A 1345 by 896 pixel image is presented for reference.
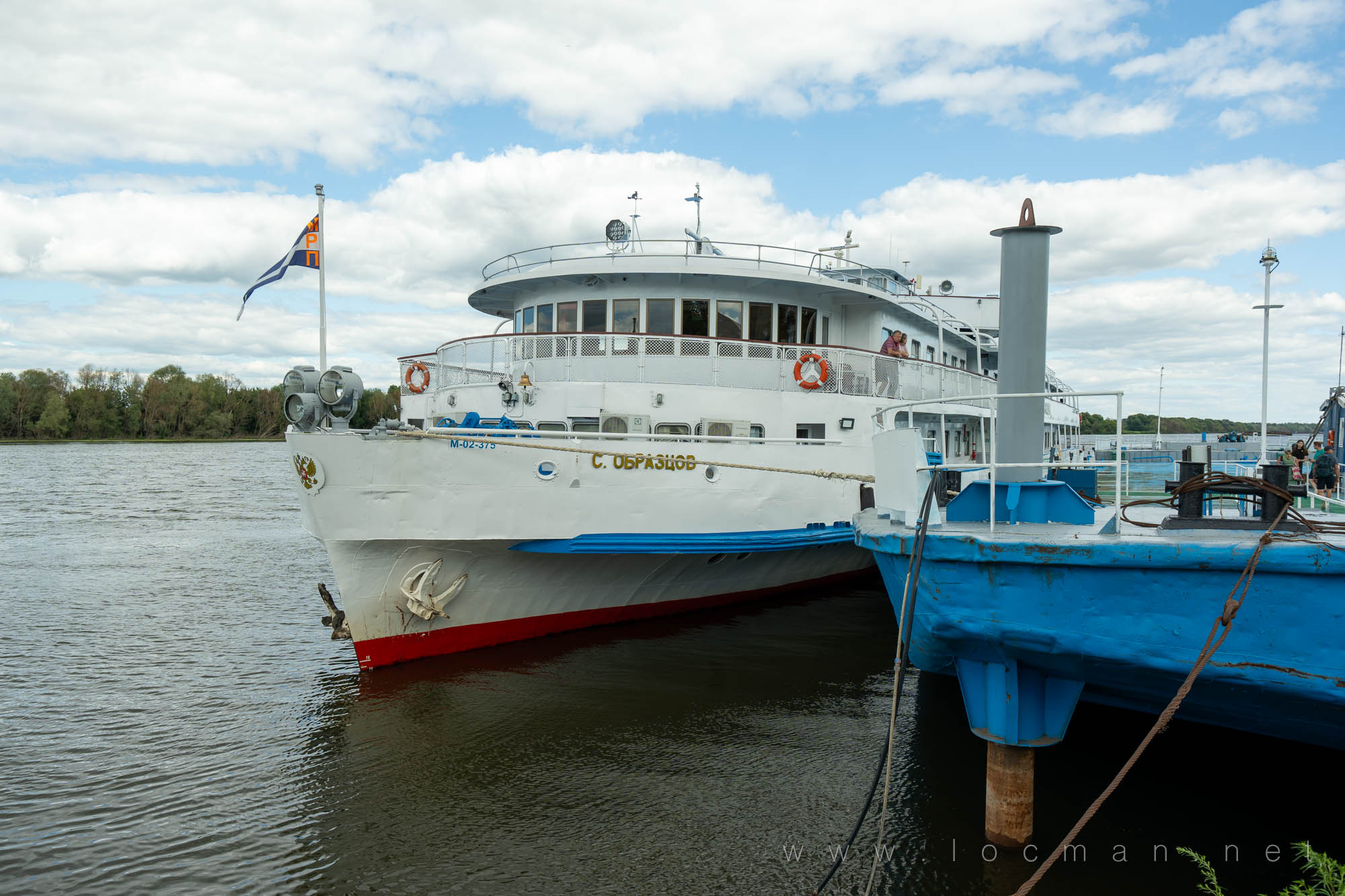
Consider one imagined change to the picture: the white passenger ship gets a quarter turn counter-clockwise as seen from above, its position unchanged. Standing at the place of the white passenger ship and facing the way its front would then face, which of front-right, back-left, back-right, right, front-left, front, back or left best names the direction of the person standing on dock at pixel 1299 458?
front-left

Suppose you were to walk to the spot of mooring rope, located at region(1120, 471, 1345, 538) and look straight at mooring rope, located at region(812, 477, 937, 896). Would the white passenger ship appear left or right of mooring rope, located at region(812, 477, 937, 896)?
right

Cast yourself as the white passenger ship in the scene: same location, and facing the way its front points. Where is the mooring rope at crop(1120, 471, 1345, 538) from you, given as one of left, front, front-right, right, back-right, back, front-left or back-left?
left

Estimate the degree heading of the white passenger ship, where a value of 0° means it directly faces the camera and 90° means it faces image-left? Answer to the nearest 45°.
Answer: approximately 45°

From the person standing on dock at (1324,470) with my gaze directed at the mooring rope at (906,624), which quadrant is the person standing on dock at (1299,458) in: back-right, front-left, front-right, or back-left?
back-right

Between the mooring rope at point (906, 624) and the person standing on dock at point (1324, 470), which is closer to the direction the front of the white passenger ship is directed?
the mooring rope

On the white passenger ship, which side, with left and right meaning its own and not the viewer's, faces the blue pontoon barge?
left
